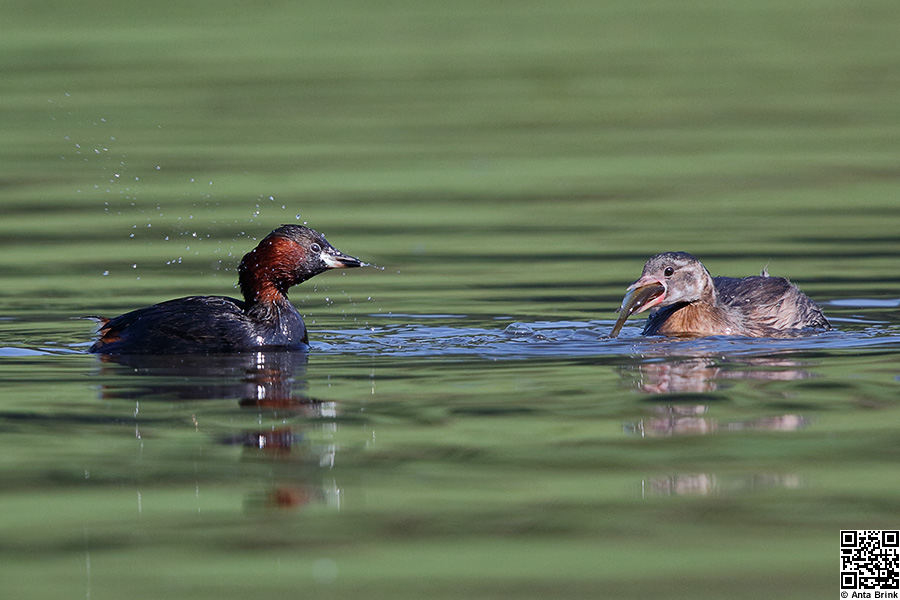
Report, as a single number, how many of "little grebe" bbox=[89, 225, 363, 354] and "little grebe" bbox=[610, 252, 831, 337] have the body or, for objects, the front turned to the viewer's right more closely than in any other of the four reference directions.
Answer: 1

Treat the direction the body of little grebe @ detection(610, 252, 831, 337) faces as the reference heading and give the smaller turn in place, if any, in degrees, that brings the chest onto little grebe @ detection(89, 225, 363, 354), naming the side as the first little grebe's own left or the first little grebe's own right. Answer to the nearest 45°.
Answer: approximately 45° to the first little grebe's own right

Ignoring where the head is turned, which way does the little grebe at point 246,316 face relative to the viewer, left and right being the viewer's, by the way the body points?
facing to the right of the viewer

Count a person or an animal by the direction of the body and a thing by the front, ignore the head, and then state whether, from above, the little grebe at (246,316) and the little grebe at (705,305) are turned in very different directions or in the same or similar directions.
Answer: very different directions

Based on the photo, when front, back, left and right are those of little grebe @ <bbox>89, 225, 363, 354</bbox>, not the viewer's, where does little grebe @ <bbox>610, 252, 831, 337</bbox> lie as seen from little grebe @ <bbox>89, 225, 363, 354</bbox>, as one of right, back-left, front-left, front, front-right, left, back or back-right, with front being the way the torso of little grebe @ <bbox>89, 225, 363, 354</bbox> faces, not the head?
front
